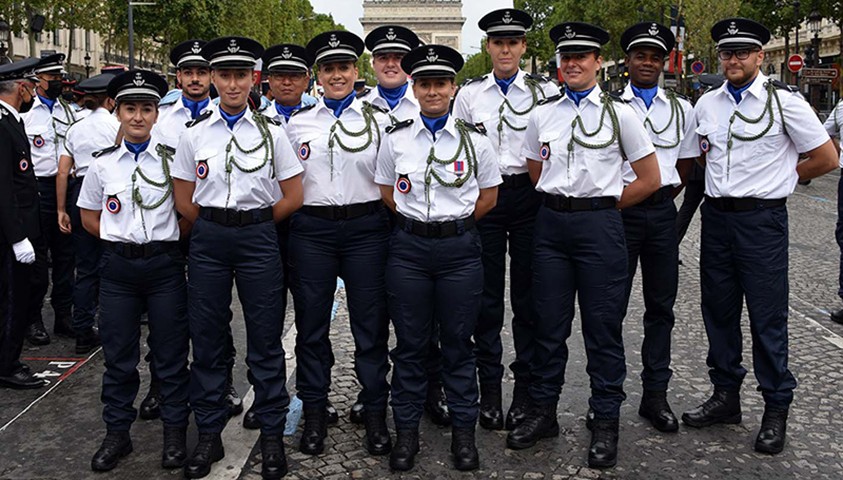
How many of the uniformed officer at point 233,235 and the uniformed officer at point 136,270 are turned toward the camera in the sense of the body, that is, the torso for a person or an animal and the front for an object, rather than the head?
2

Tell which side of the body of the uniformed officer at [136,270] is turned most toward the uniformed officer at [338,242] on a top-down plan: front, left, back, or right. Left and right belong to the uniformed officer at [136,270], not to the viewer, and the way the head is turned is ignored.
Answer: left

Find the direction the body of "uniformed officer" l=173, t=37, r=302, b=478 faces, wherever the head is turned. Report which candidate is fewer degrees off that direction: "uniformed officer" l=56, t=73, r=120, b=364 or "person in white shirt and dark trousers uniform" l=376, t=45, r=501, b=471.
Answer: the person in white shirt and dark trousers uniform

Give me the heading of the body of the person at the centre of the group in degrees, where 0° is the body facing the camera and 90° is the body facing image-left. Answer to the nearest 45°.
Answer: approximately 0°

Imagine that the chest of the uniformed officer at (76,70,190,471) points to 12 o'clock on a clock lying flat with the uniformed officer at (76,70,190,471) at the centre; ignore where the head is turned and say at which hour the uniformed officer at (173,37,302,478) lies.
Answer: the uniformed officer at (173,37,302,478) is roughly at 10 o'clock from the uniformed officer at (76,70,190,471).
